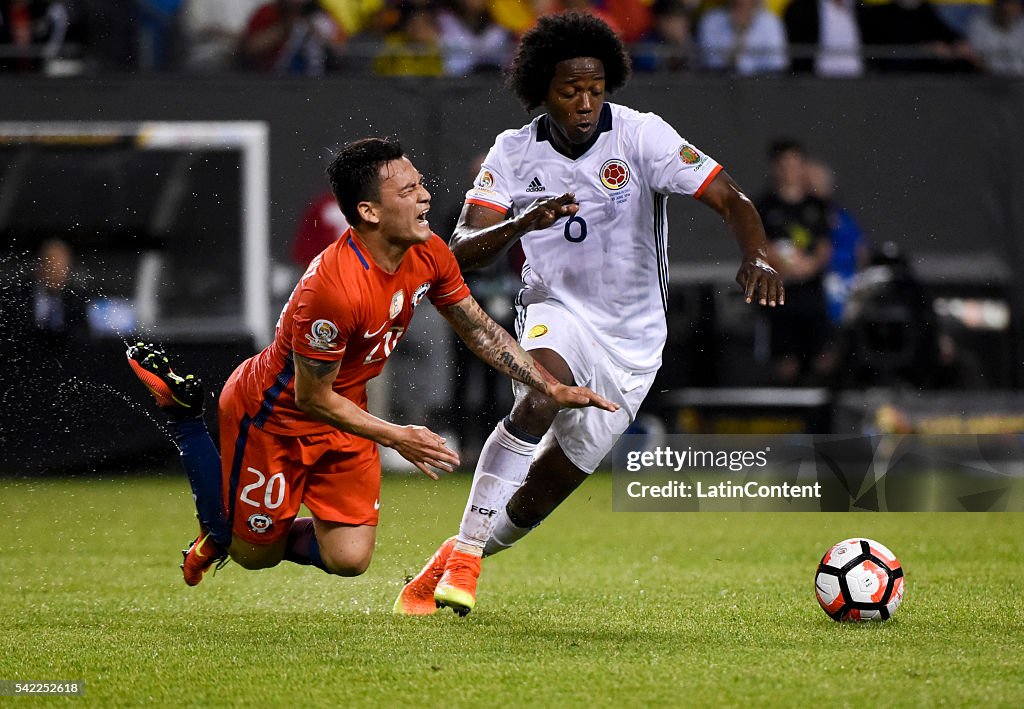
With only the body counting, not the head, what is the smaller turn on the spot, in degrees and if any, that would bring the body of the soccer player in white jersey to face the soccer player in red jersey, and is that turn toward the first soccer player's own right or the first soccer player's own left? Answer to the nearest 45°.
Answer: approximately 45° to the first soccer player's own right

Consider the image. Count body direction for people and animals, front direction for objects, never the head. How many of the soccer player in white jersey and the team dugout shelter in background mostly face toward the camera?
2

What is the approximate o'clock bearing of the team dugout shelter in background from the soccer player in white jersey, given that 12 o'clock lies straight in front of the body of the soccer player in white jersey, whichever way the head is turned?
The team dugout shelter in background is roughly at 5 o'clock from the soccer player in white jersey.

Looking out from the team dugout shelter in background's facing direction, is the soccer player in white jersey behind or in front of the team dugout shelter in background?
in front

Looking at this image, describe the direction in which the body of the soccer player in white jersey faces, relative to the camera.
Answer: toward the camera

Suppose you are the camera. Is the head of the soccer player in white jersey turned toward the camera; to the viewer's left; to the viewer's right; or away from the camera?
toward the camera

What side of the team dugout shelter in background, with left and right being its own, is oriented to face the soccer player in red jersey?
front

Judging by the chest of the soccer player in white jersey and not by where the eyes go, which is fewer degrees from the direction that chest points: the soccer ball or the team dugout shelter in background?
the soccer ball

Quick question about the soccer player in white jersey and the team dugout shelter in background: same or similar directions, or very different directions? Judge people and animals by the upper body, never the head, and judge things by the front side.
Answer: same or similar directions

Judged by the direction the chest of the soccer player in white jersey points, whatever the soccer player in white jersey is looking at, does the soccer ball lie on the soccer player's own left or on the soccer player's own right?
on the soccer player's own left
